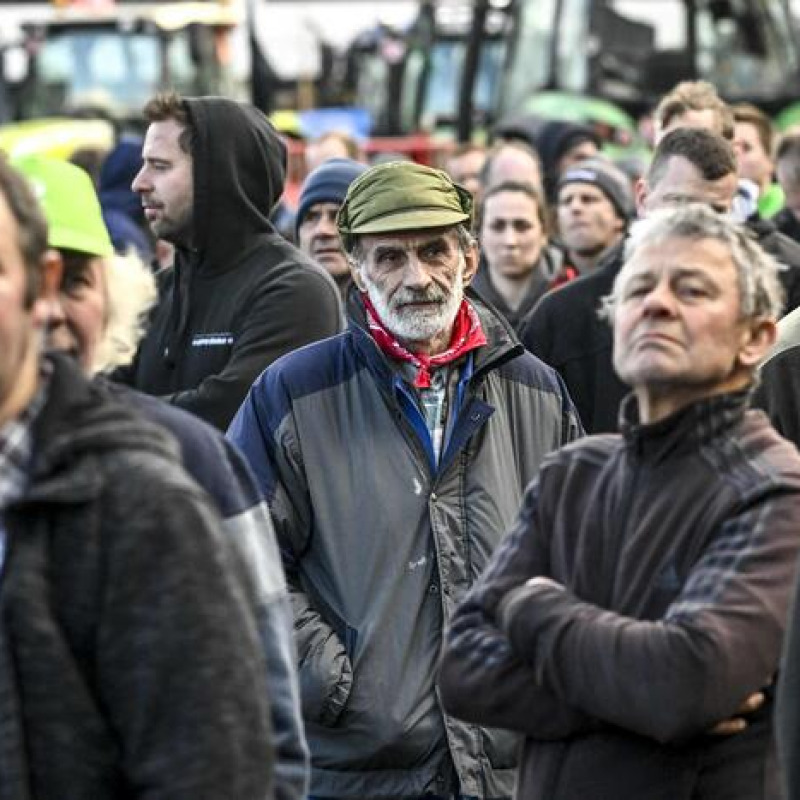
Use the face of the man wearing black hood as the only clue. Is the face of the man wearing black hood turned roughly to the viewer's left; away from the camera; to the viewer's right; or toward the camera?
to the viewer's left

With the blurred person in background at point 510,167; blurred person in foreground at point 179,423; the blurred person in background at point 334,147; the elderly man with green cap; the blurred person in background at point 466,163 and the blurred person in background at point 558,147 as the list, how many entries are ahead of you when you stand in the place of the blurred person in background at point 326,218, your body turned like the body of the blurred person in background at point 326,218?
2

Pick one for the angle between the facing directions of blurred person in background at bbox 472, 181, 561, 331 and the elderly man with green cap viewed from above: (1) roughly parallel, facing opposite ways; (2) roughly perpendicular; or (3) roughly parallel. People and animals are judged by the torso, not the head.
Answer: roughly parallel

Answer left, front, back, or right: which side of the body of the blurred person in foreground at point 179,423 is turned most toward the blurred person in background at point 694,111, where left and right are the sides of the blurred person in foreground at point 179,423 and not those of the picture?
back

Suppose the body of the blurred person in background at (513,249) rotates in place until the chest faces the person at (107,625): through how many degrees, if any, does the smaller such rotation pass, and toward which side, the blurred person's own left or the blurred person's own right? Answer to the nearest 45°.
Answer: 0° — they already face them

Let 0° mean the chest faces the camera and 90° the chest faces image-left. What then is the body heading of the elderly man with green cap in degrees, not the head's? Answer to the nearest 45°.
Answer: approximately 0°

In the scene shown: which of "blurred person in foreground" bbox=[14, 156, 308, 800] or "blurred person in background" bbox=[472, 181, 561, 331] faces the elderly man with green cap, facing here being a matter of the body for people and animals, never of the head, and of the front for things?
"blurred person in background" bbox=[472, 181, 561, 331]

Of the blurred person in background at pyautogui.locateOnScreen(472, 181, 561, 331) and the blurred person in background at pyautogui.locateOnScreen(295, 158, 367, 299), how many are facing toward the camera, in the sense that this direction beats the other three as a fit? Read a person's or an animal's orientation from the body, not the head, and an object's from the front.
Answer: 2

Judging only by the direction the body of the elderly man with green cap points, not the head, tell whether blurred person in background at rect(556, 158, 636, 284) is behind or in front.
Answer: behind

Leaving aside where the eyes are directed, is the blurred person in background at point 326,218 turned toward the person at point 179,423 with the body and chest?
yes

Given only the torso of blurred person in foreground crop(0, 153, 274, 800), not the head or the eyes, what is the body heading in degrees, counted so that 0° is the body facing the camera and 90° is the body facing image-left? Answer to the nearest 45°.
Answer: approximately 45°

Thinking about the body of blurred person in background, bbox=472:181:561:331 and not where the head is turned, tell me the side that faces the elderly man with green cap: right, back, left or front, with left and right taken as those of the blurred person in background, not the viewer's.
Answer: front

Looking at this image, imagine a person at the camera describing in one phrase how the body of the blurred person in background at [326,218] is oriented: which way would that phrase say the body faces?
toward the camera

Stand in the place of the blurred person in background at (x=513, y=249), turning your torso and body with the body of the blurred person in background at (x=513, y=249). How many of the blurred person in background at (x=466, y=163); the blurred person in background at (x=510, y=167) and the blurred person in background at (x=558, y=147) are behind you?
3
